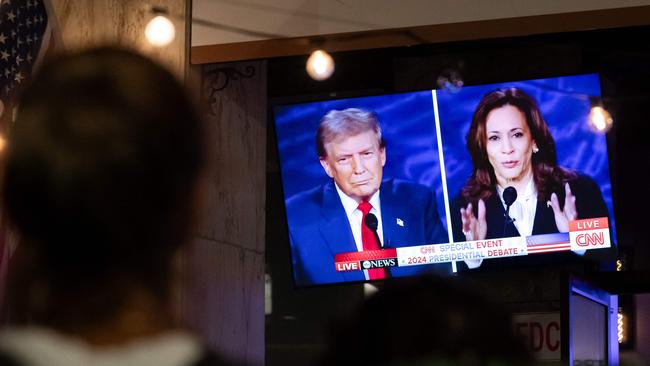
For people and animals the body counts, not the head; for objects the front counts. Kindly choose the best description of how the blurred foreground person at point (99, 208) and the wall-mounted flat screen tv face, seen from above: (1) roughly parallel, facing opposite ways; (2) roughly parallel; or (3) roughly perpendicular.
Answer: roughly parallel, facing opposite ways

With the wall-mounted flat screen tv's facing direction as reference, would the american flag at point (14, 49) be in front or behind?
in front

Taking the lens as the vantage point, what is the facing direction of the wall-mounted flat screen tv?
facing the viewer

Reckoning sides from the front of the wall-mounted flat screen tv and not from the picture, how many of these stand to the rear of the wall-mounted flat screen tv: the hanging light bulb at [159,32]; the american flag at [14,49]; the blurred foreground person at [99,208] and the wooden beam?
0

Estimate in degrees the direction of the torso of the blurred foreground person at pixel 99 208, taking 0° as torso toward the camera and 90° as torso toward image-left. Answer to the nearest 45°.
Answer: approximately 180°

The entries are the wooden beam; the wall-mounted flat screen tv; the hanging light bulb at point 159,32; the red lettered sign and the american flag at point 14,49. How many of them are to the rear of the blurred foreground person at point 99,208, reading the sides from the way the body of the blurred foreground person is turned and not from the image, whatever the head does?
0

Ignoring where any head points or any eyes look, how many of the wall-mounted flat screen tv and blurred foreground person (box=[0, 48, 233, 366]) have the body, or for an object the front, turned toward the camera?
1

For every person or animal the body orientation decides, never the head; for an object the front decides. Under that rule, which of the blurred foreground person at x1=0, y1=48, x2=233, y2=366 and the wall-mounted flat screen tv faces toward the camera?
the wall-mounted flat screen tv

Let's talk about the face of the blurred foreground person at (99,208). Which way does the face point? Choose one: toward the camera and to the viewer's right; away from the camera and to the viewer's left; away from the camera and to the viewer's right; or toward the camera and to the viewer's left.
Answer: away from the camera and to the viewer's right

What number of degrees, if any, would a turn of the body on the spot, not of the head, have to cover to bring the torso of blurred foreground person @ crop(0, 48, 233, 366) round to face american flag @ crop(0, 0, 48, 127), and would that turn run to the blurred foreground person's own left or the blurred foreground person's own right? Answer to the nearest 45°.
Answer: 0° — they already face it

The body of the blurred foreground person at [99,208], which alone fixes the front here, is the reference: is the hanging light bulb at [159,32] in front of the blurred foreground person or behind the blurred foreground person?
in front

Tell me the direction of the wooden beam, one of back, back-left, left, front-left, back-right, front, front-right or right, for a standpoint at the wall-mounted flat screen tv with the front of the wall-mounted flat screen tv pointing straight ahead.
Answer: front

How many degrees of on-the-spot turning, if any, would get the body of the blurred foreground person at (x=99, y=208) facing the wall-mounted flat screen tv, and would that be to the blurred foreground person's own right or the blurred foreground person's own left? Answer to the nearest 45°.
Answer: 0° — they already face it

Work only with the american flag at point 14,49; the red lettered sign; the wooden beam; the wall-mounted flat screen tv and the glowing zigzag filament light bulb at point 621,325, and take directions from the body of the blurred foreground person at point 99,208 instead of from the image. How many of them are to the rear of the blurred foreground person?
0
